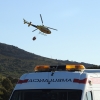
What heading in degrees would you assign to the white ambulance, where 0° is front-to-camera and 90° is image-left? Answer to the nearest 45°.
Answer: approximately 45°
